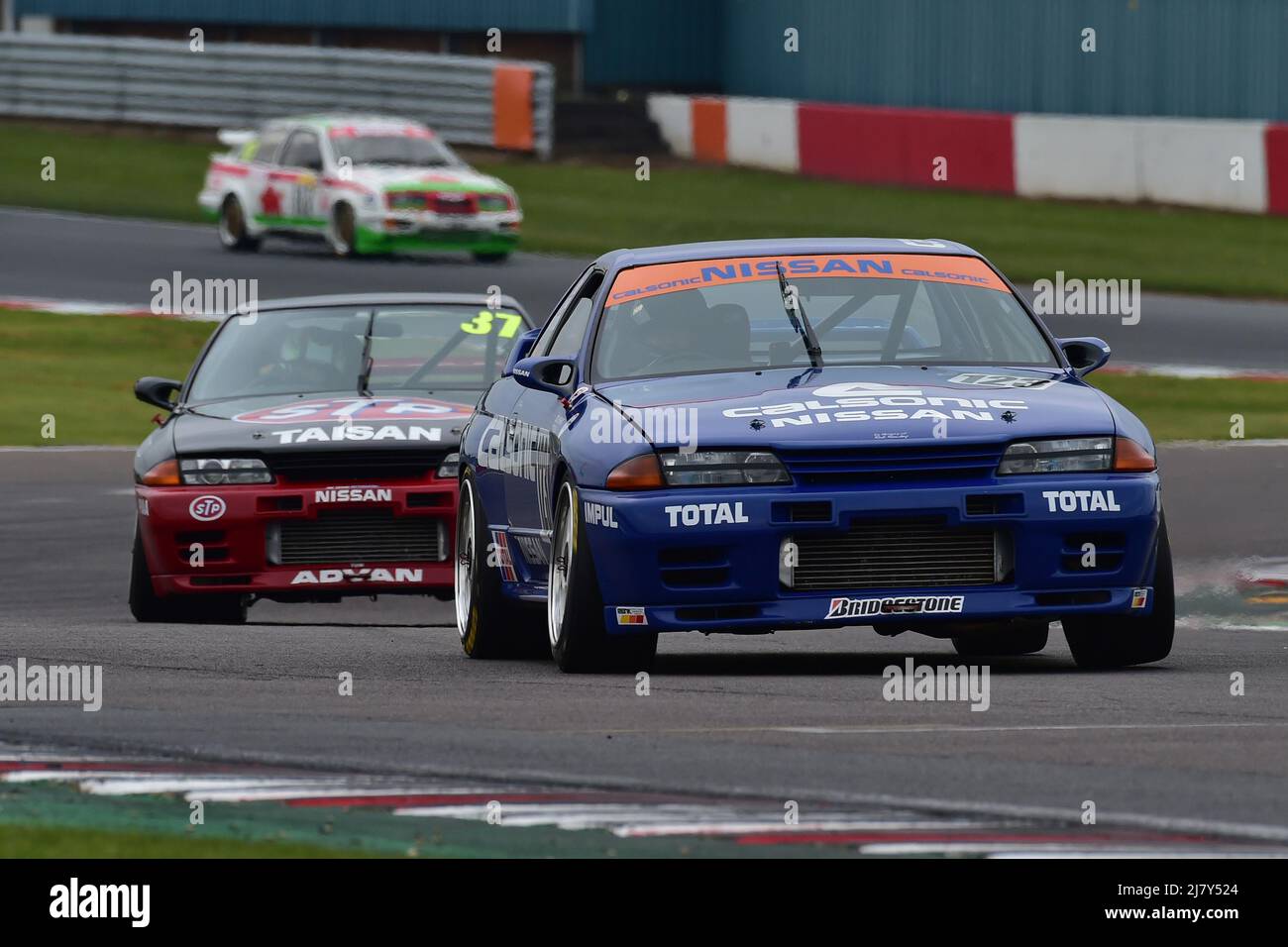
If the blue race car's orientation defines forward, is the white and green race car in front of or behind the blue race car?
behind

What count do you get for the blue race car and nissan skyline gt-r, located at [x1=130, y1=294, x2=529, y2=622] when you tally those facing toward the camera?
2

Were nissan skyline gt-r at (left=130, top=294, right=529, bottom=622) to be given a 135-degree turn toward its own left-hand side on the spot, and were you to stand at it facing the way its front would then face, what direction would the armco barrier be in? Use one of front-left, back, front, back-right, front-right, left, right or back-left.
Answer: front-left

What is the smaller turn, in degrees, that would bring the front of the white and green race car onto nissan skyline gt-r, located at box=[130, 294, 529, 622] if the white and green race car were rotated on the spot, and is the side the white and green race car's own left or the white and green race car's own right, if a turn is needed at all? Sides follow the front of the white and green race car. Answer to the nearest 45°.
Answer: approximately 45° to the white and green race car's own right

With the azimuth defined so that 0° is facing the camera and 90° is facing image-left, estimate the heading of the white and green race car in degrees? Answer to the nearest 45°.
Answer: approximately 315°

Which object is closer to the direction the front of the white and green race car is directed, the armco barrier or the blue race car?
the blue race car

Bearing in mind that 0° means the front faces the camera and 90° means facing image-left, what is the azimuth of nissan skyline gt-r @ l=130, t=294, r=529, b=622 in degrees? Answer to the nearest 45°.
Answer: approximately 0°

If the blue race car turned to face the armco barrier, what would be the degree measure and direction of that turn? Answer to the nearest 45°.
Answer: approximately 180°

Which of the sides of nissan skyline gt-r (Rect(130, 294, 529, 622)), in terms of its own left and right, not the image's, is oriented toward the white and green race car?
back

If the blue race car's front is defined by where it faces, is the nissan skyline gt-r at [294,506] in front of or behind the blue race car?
behind

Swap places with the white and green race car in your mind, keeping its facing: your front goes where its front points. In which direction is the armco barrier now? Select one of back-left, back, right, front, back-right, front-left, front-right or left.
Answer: back-left
